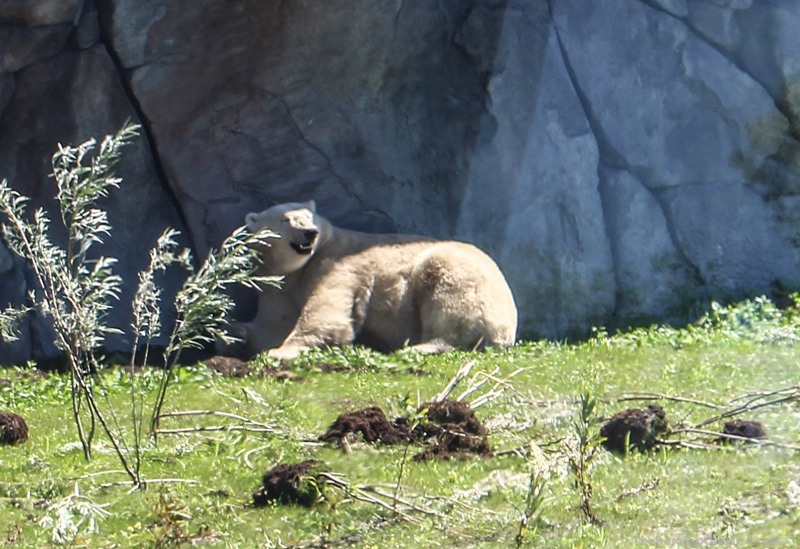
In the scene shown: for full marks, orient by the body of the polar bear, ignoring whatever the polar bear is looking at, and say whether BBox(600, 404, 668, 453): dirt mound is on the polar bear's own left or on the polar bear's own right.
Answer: on the polar bear's own left

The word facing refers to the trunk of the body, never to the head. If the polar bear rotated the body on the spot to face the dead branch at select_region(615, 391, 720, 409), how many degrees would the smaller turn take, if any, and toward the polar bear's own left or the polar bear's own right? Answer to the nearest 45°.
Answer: approximately 90° to the polar bear's own left

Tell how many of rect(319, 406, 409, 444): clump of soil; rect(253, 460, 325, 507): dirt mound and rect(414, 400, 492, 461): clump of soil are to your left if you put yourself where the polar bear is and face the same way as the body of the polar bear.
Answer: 3

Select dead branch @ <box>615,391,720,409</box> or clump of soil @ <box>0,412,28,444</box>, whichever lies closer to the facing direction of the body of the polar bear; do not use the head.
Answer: the clump of soil

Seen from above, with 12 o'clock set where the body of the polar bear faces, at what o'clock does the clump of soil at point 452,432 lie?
The clump of soil is roughly at 9 o'clock from the polar bear.

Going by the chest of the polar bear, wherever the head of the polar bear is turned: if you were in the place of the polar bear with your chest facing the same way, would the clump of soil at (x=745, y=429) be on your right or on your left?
on your left

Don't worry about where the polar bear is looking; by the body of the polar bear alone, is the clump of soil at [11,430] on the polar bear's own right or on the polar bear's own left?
on the polar bear's own left

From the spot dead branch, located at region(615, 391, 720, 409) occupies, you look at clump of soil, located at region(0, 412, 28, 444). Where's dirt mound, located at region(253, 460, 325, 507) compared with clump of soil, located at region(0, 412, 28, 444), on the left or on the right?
left

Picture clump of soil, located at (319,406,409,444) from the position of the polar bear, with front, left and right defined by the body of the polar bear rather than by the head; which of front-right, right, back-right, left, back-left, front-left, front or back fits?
left

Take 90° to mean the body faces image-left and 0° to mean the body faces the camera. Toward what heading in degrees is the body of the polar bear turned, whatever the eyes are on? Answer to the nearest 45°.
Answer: approximately 90°

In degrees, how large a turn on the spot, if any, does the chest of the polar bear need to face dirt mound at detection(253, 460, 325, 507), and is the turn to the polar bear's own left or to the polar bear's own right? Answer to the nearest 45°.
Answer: approximately 90° to the polar bear's own left

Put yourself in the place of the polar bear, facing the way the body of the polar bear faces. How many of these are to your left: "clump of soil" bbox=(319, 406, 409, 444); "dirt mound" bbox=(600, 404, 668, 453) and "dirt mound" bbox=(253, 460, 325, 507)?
3
